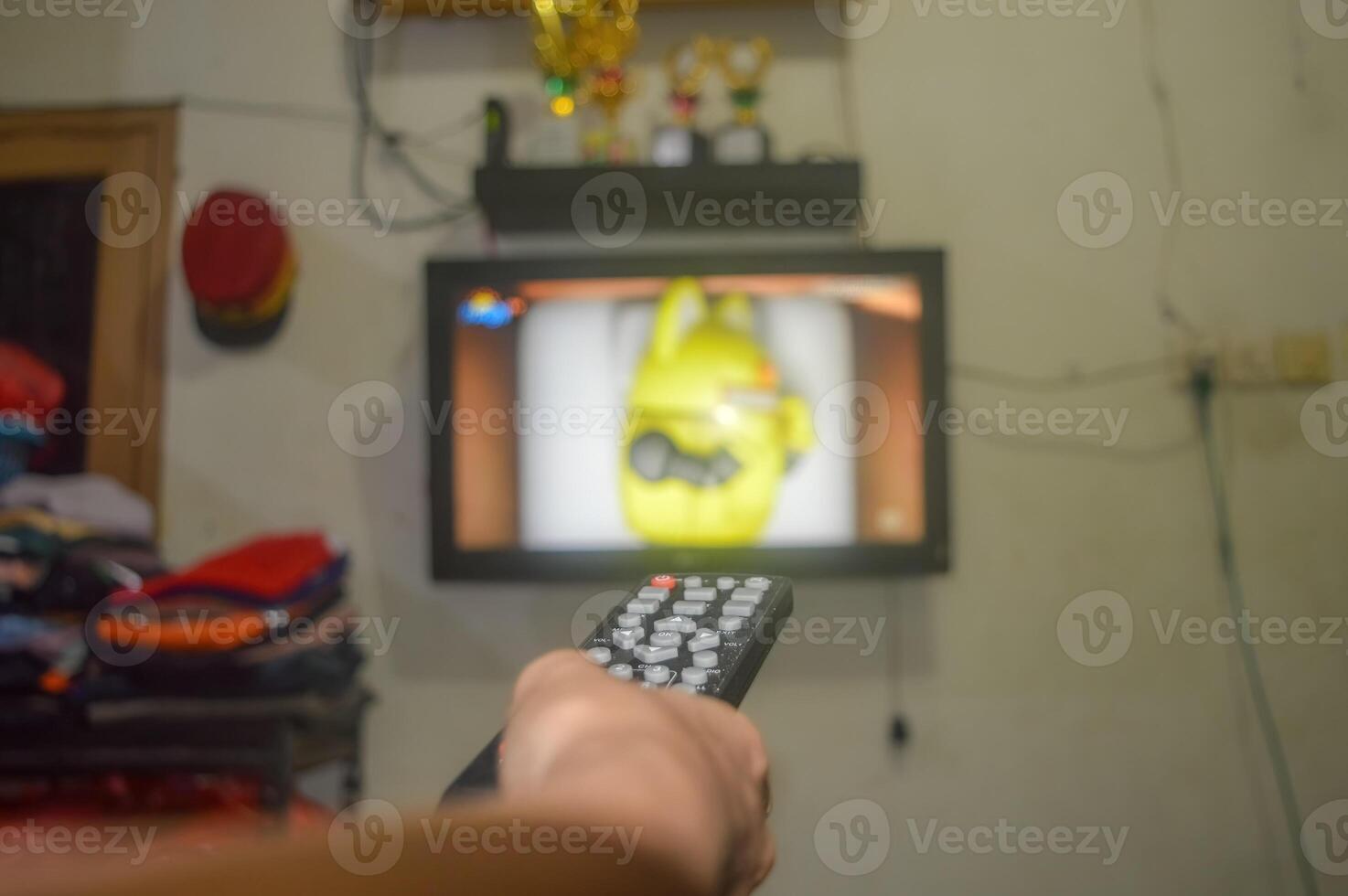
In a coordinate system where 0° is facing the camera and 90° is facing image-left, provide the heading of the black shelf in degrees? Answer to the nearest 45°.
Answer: approximately 0°

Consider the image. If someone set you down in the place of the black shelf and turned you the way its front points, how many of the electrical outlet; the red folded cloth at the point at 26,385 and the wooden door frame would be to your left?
1

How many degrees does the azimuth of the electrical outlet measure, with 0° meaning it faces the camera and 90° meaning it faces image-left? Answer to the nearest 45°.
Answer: approximately 0°

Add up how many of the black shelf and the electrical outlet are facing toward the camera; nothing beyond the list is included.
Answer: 2

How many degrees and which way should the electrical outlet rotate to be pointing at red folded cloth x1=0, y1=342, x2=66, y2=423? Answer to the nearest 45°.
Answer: approximately 45° to its right

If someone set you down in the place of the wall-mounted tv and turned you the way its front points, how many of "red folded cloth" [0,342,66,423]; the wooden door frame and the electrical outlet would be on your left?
1

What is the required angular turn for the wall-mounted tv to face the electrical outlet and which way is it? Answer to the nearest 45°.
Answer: approximately 90° to its left
